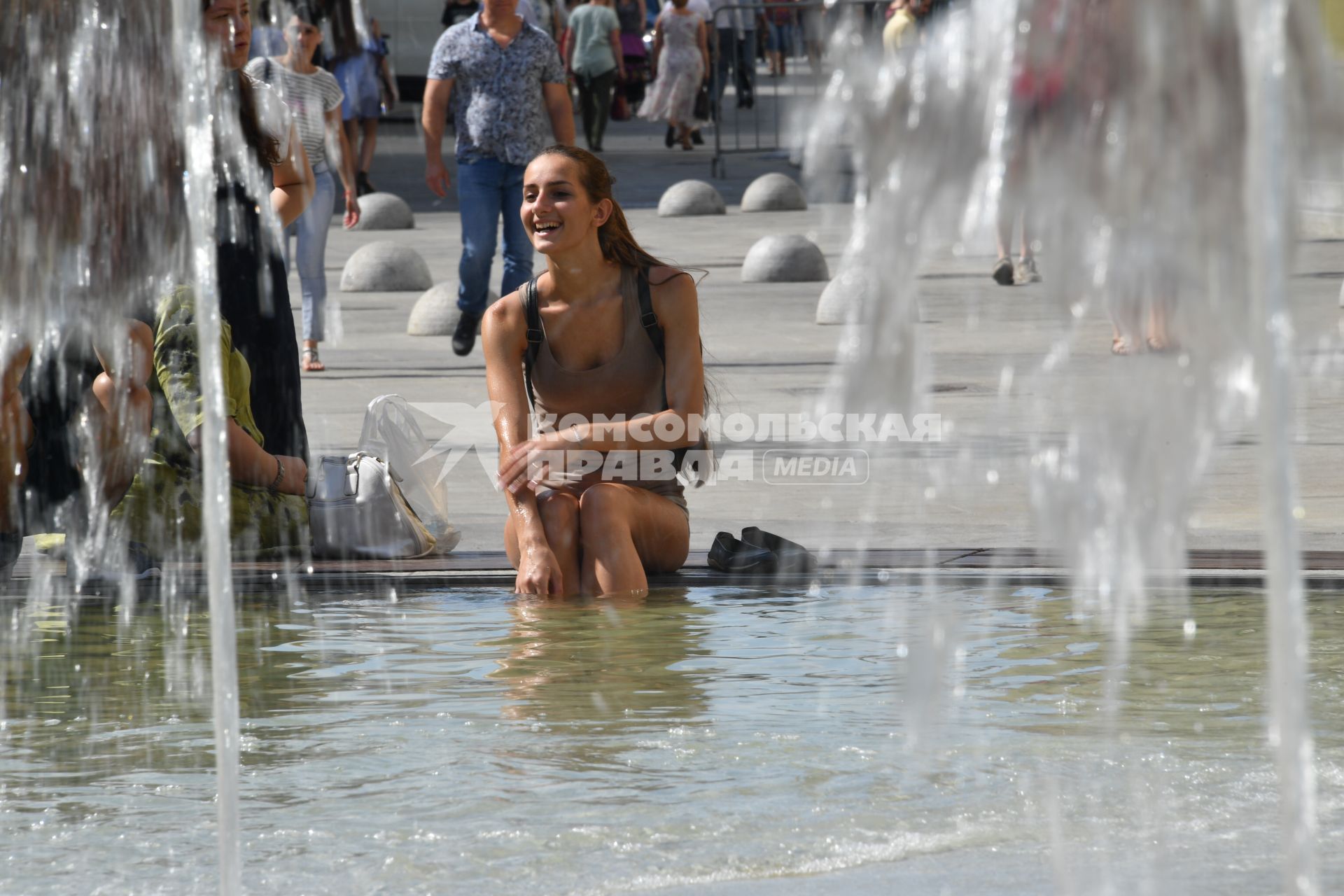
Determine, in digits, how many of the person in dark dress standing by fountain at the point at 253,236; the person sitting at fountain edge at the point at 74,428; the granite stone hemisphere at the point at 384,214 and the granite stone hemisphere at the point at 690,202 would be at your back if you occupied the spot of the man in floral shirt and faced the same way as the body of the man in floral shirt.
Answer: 2

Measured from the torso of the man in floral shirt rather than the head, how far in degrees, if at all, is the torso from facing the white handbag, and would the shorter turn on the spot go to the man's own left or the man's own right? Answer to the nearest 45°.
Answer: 0° — they already face it

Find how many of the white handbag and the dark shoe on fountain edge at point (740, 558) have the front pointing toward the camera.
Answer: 1

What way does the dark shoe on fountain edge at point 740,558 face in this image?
to the viewer's right

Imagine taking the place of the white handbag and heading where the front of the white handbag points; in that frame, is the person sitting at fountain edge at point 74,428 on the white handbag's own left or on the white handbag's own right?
on the white handbag's own right

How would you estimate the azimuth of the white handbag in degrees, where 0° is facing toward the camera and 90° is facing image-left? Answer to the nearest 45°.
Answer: approximately 0°

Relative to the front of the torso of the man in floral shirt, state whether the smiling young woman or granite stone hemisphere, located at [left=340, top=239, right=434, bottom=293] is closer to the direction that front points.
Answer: the smiling young woman

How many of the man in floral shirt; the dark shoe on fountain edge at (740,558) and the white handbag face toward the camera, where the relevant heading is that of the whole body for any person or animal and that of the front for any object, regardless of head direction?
2

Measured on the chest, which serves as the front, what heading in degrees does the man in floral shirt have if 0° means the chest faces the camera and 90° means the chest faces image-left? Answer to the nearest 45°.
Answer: approximately 0°

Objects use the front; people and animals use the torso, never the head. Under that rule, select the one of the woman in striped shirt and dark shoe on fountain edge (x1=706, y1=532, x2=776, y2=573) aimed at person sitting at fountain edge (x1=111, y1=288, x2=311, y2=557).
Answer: the woman in striped shirt

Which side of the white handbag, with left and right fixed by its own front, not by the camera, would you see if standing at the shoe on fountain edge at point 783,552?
left

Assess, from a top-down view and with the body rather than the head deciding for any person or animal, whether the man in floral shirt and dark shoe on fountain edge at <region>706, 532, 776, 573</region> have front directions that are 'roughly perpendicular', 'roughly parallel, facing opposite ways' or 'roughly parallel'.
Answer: roughly perpendicular
